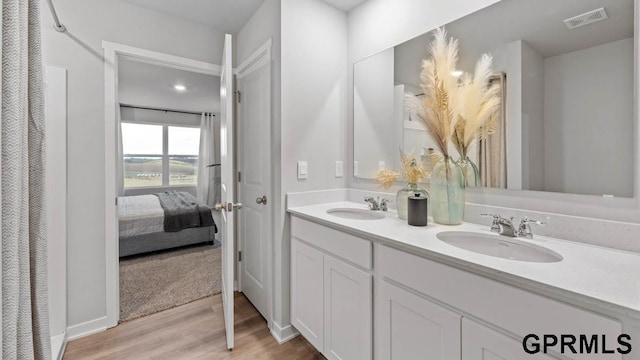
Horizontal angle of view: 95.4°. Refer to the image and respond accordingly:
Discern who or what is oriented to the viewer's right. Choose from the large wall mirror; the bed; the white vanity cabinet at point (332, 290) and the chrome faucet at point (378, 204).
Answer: the bed

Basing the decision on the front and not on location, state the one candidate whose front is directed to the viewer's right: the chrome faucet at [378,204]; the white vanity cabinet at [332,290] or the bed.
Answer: the bed

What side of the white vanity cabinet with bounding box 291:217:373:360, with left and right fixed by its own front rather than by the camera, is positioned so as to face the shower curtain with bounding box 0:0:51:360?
front

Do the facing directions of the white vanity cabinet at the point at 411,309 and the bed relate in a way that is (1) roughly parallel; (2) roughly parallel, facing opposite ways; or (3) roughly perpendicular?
roughly parallel, facing opposite ways

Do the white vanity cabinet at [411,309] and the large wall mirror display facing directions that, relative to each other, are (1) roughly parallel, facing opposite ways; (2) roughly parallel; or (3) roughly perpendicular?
roughly parallel

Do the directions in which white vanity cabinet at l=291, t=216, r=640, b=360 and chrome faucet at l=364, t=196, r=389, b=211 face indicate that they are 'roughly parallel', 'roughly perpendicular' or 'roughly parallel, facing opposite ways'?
roughly parallel

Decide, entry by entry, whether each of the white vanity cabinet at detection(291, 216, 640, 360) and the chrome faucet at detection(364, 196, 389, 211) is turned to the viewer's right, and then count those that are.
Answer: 0

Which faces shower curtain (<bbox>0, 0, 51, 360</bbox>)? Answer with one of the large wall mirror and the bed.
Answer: the large wall mirror

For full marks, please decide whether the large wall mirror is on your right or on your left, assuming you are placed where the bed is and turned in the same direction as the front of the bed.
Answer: on your right

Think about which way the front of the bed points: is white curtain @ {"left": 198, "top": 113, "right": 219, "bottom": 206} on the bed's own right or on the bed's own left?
on the bed's own left

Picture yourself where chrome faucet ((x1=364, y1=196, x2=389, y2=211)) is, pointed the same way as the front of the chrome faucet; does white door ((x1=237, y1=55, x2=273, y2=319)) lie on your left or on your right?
on your right

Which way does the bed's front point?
to the viewer's right

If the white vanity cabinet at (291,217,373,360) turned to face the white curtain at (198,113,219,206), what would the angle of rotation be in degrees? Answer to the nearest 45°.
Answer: approximately 90° to its right

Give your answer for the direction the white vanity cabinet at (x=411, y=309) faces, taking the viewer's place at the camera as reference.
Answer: facing the viewer and to the left of the viewer

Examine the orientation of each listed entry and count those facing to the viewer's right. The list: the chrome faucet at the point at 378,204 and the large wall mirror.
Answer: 0

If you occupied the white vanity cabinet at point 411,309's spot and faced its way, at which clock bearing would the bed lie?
The bed is roughly at 2 o'clock from the white vanity cabinet.

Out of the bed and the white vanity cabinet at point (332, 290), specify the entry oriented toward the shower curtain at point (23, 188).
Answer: the white vanity cabinet
